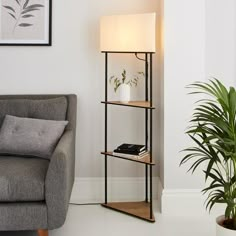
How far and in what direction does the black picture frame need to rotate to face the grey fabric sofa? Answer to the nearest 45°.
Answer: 0° — it already faces it

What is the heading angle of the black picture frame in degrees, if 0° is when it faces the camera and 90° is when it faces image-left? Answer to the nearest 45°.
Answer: approximately 0°

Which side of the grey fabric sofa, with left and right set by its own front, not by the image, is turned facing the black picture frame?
back

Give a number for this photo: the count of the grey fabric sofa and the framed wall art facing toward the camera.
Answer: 2

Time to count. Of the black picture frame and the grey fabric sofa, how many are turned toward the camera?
2

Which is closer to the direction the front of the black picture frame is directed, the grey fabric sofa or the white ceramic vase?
the grey fabric sofa

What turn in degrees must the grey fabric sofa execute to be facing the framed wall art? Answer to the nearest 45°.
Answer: approximately 180°

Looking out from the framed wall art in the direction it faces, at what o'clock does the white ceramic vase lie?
The white ceramic vase is roughly at 10 o'clock from the framed wall art.
